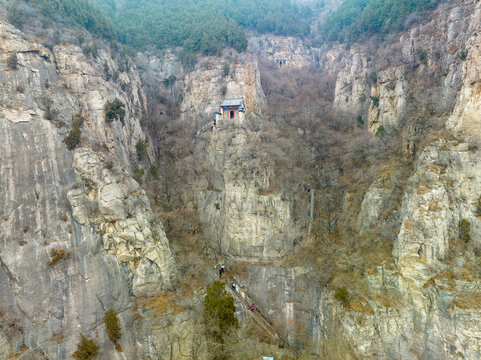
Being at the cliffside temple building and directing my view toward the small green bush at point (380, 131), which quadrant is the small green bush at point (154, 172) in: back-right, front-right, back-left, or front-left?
back-right

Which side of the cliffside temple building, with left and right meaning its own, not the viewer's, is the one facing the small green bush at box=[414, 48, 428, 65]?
left

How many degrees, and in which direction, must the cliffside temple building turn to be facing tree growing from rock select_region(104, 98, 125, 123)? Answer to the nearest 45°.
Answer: approximately 45° to its right

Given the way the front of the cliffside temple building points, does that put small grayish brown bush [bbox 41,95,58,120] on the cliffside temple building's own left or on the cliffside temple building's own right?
on the cliffside temple building's own right

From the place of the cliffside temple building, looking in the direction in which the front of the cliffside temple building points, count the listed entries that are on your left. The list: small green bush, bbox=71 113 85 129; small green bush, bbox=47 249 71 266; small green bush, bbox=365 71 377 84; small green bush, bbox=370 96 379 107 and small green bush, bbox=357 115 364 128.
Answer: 3

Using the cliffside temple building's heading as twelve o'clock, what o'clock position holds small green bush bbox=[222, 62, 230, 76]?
The small green bush is roughly at 6 o'clock from the cliffside temple building.

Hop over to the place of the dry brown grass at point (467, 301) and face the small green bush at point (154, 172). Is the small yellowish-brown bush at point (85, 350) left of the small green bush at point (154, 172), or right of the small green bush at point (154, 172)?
left

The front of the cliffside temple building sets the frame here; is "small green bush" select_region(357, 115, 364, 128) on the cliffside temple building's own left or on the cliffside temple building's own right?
on the cliffside temple building's own left

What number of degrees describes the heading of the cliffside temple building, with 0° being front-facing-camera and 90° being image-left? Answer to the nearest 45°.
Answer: approximately 0°
